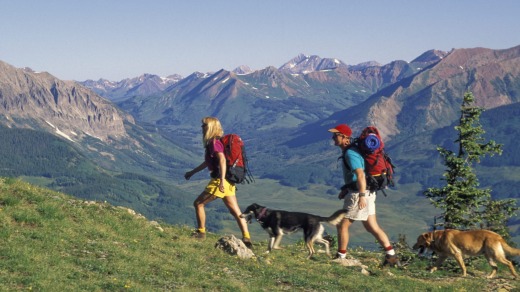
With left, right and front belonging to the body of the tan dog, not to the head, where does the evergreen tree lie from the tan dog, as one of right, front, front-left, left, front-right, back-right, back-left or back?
right

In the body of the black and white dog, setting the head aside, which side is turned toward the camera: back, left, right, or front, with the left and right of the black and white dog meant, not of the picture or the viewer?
left

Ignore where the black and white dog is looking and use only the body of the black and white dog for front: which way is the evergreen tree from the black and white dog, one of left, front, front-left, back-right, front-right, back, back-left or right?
back-right

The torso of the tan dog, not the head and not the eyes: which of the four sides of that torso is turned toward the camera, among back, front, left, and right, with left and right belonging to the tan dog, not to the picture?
left

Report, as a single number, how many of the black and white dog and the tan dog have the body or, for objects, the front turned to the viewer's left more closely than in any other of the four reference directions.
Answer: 2

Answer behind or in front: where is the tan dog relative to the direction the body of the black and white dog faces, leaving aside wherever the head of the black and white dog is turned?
behind

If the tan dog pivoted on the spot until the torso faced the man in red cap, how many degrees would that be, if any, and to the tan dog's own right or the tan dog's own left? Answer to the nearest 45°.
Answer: approximately 45° to the tan dog's own left

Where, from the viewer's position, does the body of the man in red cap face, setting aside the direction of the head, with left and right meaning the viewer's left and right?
facing to the left of the viewer

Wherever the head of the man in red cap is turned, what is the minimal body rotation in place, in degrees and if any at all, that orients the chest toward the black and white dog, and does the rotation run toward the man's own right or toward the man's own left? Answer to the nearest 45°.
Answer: approximately 45° to the man's own right
